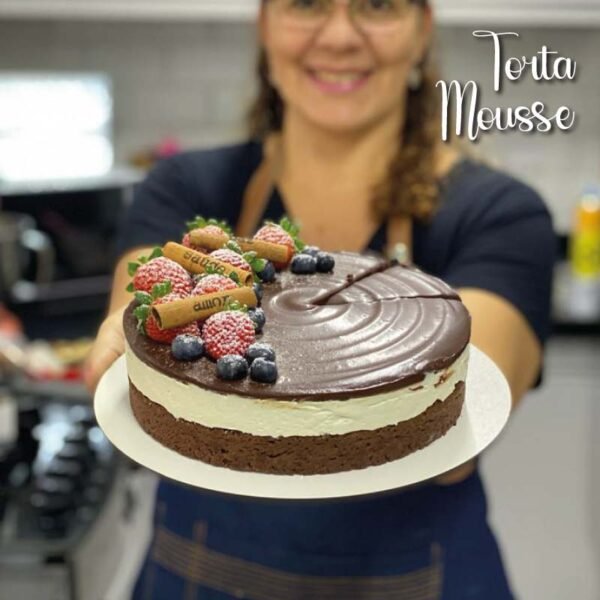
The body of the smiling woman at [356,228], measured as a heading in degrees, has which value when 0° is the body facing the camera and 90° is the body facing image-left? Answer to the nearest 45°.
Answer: approximately 0°
